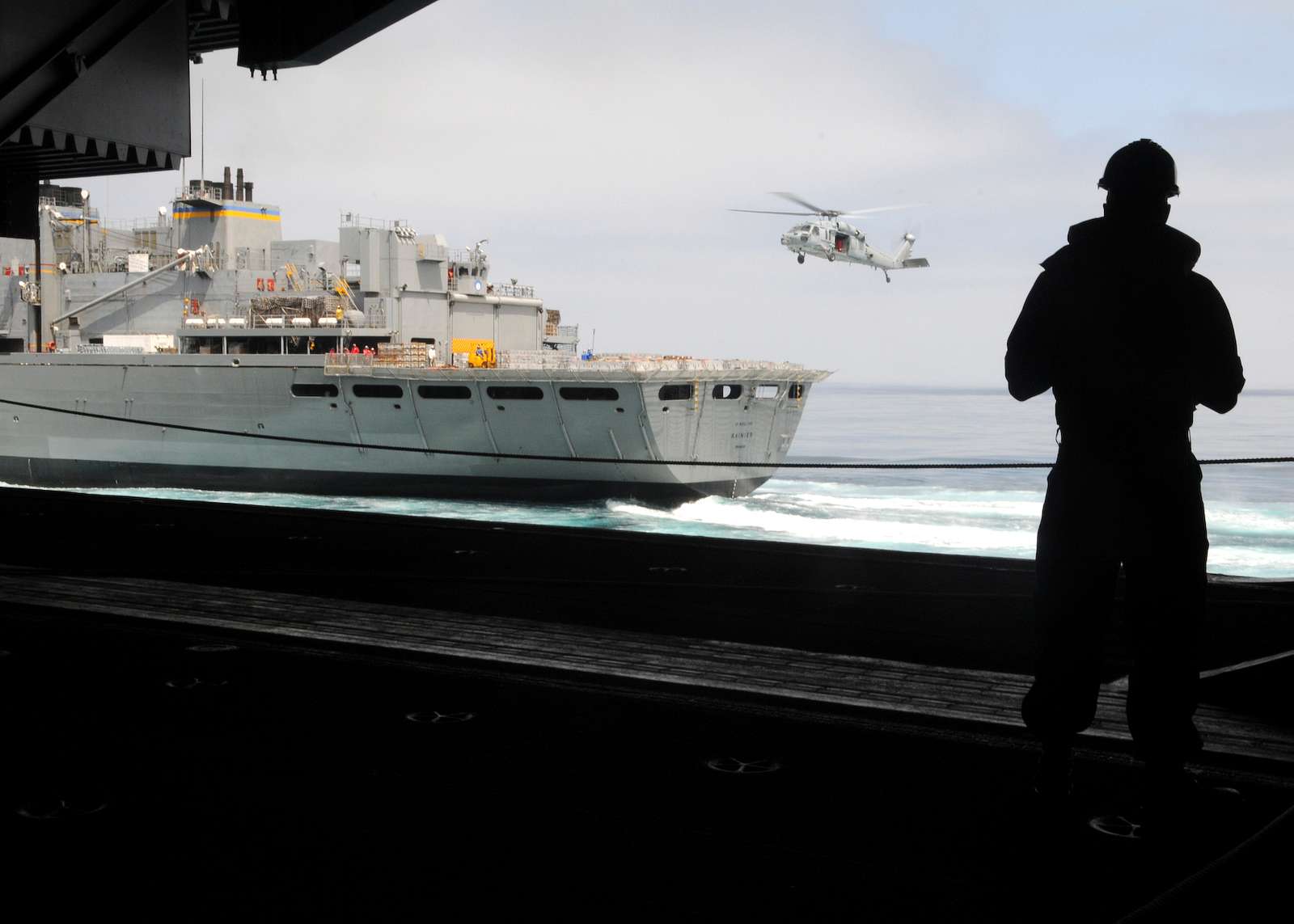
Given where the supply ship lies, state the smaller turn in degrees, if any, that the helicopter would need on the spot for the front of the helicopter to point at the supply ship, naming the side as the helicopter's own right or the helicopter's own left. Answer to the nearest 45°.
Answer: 0° — it already faces it

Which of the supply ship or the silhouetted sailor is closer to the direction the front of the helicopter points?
the supply ship

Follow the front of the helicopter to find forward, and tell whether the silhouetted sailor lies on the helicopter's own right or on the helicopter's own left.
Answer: on the helicopter's own left

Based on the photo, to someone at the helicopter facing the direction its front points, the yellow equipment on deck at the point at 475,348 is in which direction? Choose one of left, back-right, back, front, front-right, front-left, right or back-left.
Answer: front

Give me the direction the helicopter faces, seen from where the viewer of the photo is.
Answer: facing the viewer and to the left of the viewer
